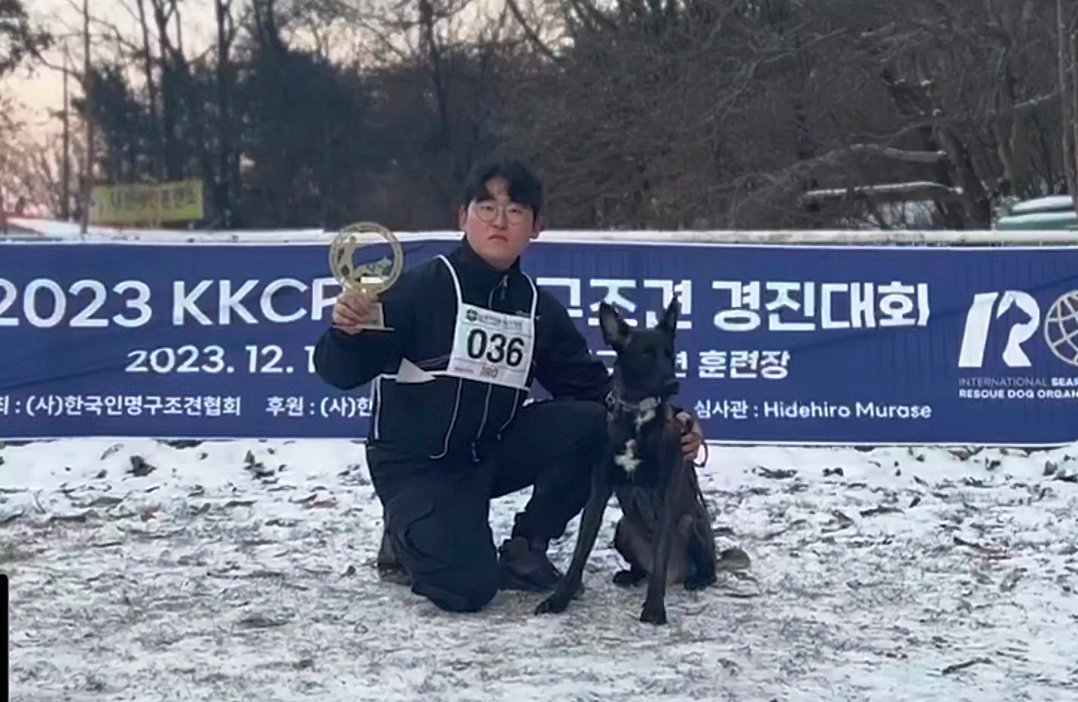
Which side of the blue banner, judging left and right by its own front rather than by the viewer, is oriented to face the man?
front

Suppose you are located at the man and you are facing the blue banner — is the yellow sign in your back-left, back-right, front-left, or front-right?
front-left

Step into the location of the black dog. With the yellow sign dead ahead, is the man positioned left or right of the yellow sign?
left

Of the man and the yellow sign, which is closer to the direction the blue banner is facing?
the man

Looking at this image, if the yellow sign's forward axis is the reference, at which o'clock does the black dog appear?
The black dog is roughly at 12 o'clock from the yellow sign.

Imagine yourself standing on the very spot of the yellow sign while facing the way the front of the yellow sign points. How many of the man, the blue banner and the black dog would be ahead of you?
3

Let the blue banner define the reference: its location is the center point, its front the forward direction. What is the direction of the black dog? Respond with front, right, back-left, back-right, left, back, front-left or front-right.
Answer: front

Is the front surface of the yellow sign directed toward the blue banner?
yes

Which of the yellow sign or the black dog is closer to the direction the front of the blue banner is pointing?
the black dog

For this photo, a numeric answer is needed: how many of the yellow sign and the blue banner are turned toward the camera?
2

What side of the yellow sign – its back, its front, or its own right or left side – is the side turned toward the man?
front

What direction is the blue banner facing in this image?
toward the camera
